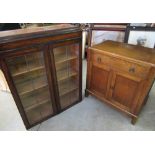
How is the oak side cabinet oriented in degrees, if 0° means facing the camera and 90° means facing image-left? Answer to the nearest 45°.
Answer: approximately 45°

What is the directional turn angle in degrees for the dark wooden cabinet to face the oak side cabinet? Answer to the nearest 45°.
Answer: approximately 45° to its left

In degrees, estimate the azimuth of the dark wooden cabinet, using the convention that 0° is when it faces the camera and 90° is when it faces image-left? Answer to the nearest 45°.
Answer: approximately 315°
